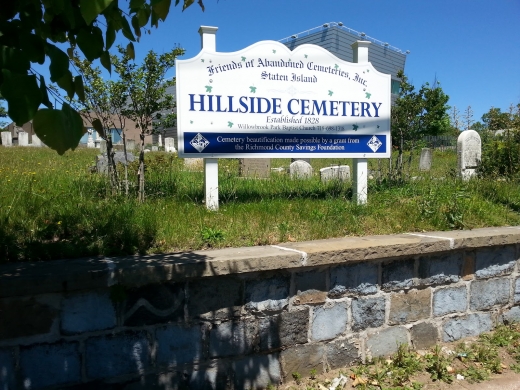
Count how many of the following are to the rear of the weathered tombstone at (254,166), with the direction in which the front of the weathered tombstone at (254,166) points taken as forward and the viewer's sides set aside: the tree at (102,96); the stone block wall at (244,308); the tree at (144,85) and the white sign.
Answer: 0

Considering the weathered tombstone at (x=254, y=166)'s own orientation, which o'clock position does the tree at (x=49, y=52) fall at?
The tree is roughly at 12 o'clock from the weathered tombstone.

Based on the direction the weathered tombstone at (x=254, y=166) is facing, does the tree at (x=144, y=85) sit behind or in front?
in front

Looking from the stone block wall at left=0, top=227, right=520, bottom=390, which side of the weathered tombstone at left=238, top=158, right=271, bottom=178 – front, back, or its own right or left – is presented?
front

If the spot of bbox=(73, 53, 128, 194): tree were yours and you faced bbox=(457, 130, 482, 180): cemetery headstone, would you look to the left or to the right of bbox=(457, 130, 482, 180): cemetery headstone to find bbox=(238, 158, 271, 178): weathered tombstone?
left

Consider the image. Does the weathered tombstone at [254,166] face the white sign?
yes

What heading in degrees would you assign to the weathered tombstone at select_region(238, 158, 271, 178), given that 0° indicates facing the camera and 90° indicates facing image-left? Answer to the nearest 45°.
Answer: approximately 0°

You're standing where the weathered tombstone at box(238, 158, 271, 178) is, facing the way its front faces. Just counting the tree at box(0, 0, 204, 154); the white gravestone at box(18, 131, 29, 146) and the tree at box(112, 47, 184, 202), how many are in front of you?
2

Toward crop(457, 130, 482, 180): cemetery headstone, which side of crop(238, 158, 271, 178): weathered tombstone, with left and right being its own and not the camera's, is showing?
left

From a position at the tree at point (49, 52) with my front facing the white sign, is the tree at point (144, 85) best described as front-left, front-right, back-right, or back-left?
front-left

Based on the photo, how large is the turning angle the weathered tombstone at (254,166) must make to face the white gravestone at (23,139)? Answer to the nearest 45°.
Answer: approximately 135° to its right
